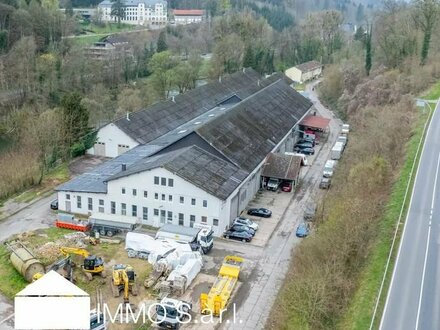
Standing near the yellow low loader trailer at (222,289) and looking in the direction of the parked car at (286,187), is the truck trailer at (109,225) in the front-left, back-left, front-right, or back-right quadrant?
front-left

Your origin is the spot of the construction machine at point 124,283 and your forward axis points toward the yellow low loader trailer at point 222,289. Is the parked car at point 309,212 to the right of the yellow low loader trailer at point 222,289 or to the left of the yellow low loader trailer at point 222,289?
left

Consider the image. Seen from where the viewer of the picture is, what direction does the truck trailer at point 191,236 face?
facing the viewer and to the right of the viewer

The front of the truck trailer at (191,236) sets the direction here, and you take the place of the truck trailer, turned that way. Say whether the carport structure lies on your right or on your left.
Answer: on your left

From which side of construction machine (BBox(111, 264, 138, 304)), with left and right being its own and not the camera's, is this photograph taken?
front

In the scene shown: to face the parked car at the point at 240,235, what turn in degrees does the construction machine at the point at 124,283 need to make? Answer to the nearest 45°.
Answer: approximately 135° to its left

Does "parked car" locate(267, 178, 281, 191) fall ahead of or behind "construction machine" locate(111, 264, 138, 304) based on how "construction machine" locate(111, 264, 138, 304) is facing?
behind

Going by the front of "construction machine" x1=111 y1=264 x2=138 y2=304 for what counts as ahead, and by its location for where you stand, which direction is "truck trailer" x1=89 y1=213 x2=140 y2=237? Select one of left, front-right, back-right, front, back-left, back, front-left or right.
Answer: back

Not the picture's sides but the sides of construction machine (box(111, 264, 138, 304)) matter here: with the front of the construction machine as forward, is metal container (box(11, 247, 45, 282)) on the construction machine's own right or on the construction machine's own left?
on the construction machine's own right
